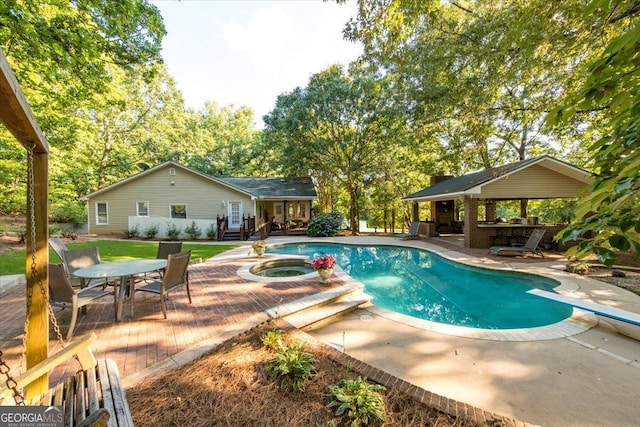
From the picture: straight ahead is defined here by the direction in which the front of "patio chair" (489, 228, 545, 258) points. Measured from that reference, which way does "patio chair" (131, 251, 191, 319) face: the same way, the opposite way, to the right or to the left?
the same way

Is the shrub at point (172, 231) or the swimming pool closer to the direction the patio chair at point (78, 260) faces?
the swimming pool

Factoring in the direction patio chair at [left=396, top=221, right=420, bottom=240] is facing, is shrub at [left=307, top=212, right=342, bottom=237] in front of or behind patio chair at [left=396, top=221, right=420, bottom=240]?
in front

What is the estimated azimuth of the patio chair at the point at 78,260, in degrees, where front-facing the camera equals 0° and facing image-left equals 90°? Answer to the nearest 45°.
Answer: approximately 315°

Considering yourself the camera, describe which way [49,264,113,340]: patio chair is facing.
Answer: facing away from the viewer and to the right of the viewer

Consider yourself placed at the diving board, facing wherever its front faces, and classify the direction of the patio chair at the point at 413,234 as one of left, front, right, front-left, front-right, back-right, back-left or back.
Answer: front

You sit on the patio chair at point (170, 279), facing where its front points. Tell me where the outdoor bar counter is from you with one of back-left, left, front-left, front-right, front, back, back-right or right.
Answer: back-right

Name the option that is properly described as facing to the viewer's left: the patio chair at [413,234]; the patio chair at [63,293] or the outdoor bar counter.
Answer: the patio chair at [413,234]

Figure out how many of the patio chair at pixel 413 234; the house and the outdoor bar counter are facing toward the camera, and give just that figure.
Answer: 2

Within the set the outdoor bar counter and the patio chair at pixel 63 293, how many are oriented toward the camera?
1

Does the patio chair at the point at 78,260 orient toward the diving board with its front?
yes

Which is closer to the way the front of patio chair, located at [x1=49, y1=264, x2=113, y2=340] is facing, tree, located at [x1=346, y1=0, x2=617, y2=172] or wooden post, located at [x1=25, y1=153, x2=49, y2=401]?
the tree

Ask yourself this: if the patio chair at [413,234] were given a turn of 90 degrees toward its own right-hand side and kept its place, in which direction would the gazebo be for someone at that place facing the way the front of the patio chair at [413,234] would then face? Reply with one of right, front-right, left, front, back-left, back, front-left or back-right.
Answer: back-right

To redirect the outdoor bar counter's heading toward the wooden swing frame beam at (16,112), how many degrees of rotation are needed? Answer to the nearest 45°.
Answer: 0° — it already faces it

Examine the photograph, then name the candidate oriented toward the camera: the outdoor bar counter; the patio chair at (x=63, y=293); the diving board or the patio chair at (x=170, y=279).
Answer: the outdoor bar counter
